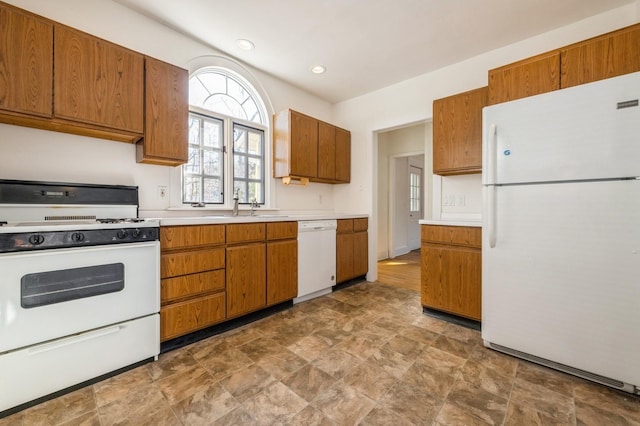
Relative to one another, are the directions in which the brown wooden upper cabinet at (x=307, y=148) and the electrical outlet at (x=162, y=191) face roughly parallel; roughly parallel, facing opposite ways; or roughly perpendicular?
roughly parallel

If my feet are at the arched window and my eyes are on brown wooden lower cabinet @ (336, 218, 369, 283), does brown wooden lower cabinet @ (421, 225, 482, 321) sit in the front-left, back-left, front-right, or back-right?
front-right

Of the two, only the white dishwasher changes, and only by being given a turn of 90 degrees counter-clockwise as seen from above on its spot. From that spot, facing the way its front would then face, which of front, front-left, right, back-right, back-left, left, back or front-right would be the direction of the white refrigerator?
right

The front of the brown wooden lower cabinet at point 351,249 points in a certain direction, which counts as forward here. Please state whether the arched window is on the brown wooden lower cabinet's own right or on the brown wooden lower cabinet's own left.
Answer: on the brown wooden lower cabinet's own right

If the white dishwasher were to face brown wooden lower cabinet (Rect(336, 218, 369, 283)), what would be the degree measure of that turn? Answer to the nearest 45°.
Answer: approximately 90° to its left

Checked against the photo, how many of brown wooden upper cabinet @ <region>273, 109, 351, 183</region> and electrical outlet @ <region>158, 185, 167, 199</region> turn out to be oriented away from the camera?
0

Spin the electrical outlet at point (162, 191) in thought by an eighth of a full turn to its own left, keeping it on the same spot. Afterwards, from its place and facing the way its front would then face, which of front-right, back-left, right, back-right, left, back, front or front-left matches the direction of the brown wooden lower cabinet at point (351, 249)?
front-left

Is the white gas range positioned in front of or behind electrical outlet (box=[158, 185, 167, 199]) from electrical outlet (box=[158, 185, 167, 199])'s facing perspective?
in front

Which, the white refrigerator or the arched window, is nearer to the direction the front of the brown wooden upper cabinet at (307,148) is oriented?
the white refrigerator

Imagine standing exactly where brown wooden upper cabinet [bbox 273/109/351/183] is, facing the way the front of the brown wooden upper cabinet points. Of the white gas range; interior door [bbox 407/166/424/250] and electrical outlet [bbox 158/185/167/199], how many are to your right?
2

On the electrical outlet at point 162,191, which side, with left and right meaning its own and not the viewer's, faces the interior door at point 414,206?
left

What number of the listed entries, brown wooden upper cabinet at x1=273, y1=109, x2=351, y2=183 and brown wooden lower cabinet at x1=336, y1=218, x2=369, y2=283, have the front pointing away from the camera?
0

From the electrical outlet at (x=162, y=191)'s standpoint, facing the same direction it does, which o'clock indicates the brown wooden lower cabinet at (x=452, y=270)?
The brown wooden lower cabinet is roughly at 10 o'clock from the electrical outlet.

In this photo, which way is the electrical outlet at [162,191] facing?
toward the camera
